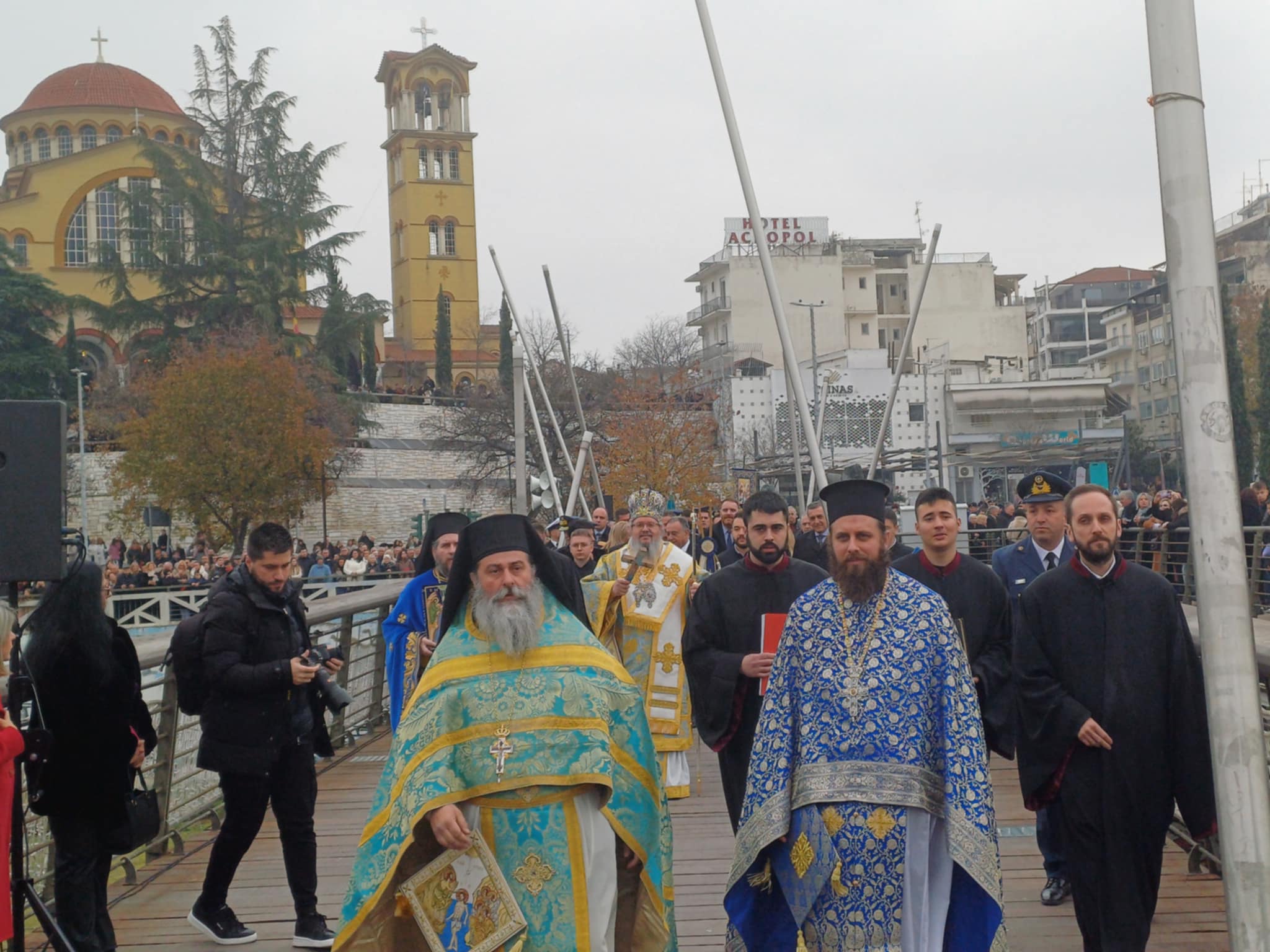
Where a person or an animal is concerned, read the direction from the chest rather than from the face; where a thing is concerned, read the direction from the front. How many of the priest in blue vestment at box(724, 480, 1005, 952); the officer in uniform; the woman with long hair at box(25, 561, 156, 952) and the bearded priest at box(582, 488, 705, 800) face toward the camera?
3

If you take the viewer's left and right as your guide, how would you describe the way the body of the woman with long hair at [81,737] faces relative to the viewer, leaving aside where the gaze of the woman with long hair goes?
facing away from the viewer and to the right of the viewer

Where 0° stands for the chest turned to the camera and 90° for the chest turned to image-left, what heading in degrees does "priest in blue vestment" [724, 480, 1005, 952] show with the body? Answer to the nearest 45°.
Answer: approximately 0°

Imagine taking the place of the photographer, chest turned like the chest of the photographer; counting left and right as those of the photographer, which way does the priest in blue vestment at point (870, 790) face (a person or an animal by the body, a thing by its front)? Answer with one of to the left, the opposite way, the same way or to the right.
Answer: to the right

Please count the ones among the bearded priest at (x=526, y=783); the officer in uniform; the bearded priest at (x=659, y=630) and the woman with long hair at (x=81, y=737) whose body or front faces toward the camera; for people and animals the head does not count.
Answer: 3

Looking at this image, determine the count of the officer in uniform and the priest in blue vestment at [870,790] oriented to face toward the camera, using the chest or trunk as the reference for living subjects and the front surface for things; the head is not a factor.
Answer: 2

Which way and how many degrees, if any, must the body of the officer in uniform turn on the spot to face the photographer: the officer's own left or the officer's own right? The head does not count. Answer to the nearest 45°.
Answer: approximately 45° to the officer's own right

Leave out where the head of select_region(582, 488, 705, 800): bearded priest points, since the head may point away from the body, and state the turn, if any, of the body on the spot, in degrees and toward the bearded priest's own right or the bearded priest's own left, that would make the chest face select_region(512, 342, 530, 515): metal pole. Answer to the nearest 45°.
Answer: approximately 180°
